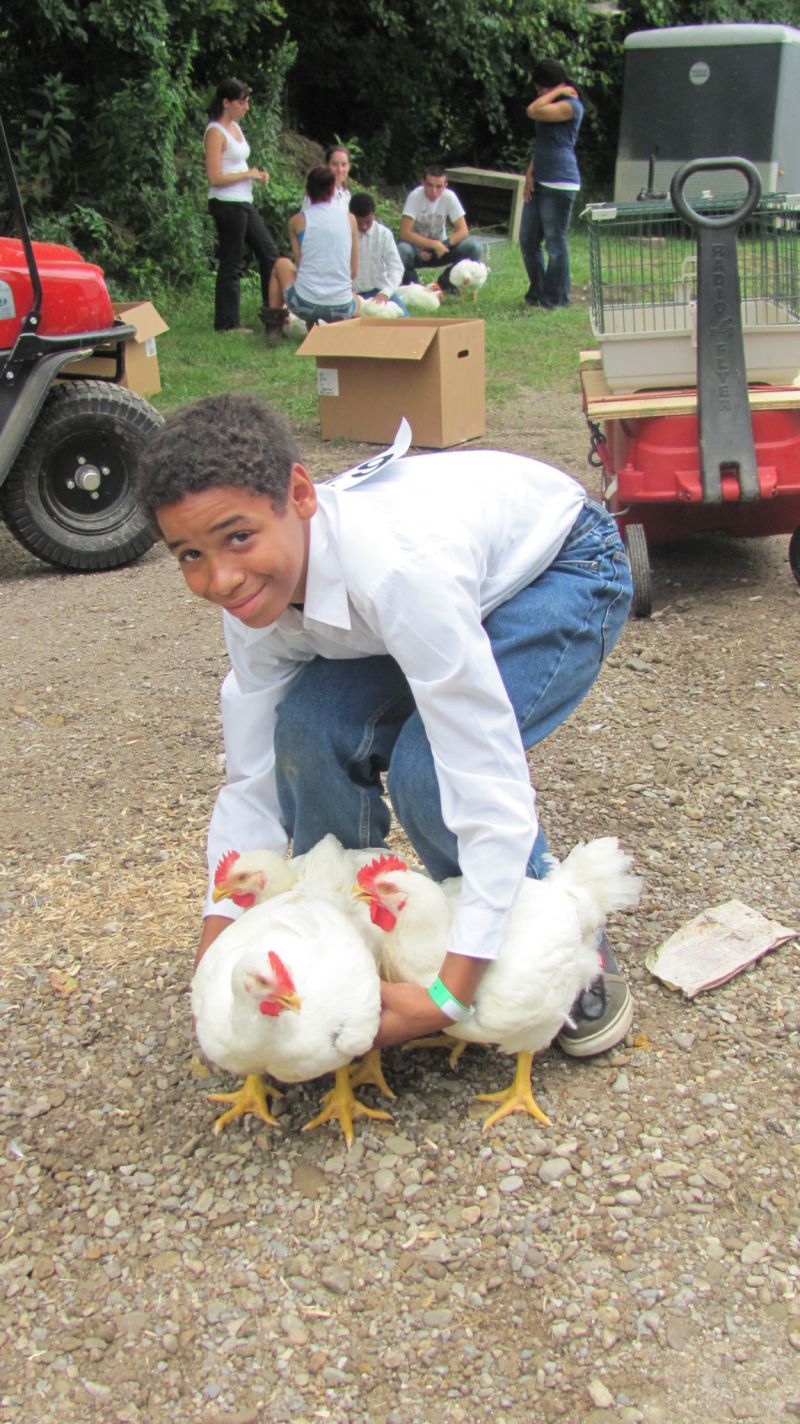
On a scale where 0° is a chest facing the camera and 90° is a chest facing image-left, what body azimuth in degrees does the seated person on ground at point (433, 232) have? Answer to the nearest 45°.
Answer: approximately 0°

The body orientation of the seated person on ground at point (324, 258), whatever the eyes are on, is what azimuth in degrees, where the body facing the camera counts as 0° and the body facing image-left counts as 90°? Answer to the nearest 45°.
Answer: approximately 180°

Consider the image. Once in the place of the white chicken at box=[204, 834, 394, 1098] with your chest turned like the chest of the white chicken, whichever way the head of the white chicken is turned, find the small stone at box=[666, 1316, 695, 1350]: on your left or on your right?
on your left

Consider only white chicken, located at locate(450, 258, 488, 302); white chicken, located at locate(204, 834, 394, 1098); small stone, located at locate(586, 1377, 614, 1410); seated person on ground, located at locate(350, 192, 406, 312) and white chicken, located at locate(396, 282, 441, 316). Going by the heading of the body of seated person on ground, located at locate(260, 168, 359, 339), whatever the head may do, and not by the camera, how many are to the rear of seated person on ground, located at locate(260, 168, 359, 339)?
2

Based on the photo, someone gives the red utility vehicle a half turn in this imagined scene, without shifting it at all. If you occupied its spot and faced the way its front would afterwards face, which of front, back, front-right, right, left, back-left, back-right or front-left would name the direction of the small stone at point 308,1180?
left

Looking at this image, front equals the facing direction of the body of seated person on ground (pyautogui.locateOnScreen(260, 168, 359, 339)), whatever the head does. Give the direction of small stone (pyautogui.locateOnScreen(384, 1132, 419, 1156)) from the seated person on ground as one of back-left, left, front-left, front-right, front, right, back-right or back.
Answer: back

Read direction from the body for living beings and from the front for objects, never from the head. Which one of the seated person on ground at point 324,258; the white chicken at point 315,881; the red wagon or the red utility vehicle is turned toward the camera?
the red wagon

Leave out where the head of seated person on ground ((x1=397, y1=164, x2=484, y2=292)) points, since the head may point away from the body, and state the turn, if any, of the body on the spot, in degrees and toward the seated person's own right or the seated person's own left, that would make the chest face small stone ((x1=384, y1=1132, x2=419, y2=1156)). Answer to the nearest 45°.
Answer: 0° — they already face it

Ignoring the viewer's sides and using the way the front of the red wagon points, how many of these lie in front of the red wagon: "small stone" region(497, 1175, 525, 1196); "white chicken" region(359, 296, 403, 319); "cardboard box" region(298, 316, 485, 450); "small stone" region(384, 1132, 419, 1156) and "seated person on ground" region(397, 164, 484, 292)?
2

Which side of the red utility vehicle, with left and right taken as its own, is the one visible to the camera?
right

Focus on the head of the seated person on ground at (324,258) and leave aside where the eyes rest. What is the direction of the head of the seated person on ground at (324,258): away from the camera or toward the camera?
away from the camera

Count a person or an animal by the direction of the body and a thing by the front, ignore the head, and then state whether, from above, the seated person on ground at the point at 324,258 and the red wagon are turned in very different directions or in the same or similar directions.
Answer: very different directions

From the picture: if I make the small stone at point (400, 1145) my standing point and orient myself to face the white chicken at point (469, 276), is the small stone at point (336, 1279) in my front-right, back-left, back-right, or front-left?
back-left

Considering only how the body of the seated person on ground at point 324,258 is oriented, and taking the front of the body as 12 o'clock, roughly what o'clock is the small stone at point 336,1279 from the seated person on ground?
The small stone is roughly at 6 o'clock from the seated person on ground.
